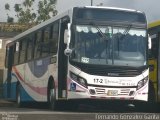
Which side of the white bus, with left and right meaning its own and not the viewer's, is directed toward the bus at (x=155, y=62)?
left

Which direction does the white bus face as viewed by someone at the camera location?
facing the viewer and to the right of the viewer
